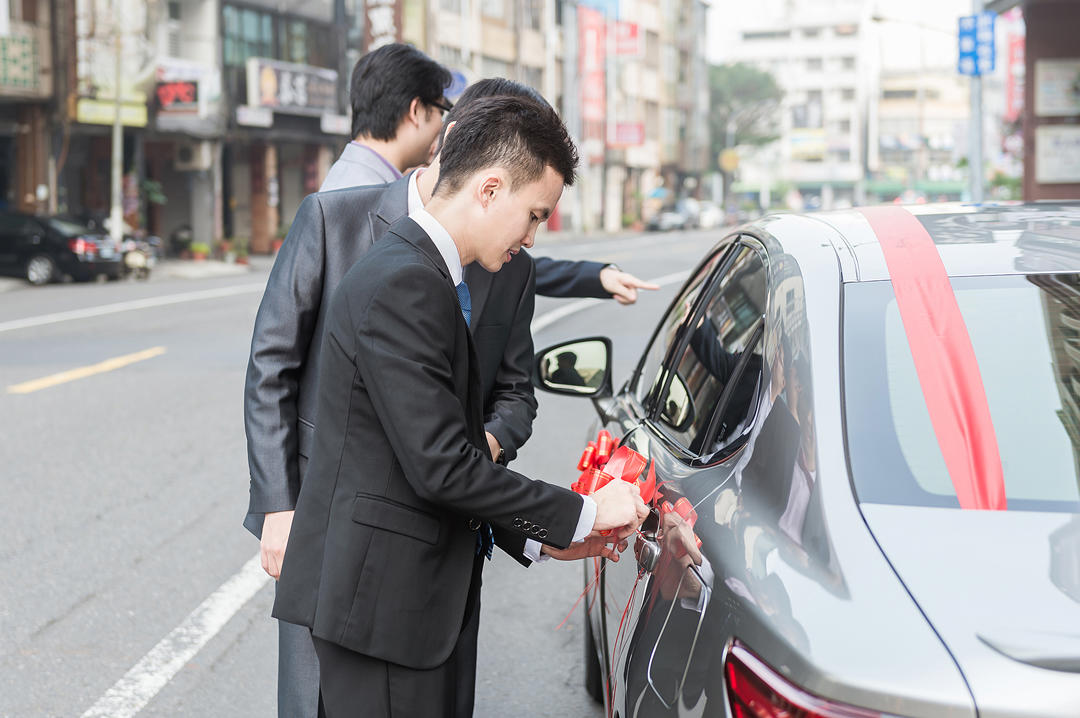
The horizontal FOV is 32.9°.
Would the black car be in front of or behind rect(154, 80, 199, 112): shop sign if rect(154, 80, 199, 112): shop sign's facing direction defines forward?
in front

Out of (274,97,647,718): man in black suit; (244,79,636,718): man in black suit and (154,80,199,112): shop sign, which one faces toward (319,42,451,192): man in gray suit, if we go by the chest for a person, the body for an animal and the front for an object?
the shop sign

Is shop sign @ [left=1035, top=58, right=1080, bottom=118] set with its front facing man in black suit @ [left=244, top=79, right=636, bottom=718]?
yes

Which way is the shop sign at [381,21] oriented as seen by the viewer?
toward the camera

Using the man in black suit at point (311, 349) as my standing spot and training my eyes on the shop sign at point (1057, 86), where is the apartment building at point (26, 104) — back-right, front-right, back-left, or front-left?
front-left

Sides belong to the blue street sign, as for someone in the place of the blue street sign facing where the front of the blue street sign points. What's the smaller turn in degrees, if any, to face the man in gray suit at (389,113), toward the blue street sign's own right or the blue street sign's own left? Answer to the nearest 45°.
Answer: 0° — it already faces them

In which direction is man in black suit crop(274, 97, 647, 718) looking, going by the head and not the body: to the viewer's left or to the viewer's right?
to the viewer's right

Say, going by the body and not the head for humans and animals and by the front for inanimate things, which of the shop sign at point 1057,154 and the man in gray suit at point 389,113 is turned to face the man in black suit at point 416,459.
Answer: the shop sign

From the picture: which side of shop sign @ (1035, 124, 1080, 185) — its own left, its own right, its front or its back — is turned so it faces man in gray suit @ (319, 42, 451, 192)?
front

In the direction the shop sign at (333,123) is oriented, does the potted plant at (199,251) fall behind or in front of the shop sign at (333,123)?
in front

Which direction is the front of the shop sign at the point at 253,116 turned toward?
toward the camera

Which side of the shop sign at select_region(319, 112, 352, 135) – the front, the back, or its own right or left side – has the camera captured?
front

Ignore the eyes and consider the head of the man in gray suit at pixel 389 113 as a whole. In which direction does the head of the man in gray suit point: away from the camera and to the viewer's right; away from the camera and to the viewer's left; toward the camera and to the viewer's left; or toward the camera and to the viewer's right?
away from the camera and to the viewer's right
